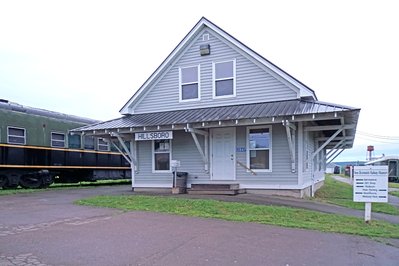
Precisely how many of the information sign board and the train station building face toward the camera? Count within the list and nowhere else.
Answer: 2

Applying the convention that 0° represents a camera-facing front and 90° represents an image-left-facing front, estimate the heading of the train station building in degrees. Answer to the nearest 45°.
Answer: approximately 0°

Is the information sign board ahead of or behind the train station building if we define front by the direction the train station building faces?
ahead
